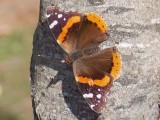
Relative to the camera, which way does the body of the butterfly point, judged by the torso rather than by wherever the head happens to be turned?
to the viewer's left
